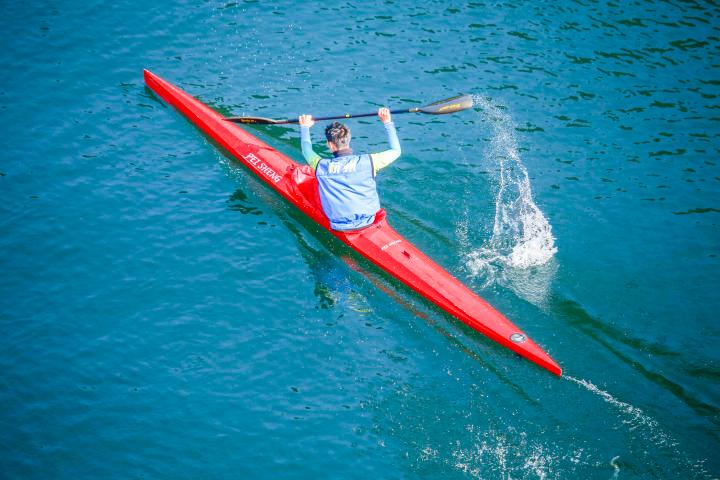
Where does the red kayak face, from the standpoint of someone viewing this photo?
facing away from the viewer and to the left of the viewer

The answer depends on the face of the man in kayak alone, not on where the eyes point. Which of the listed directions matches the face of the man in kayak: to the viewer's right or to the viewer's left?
to the viewer's left
